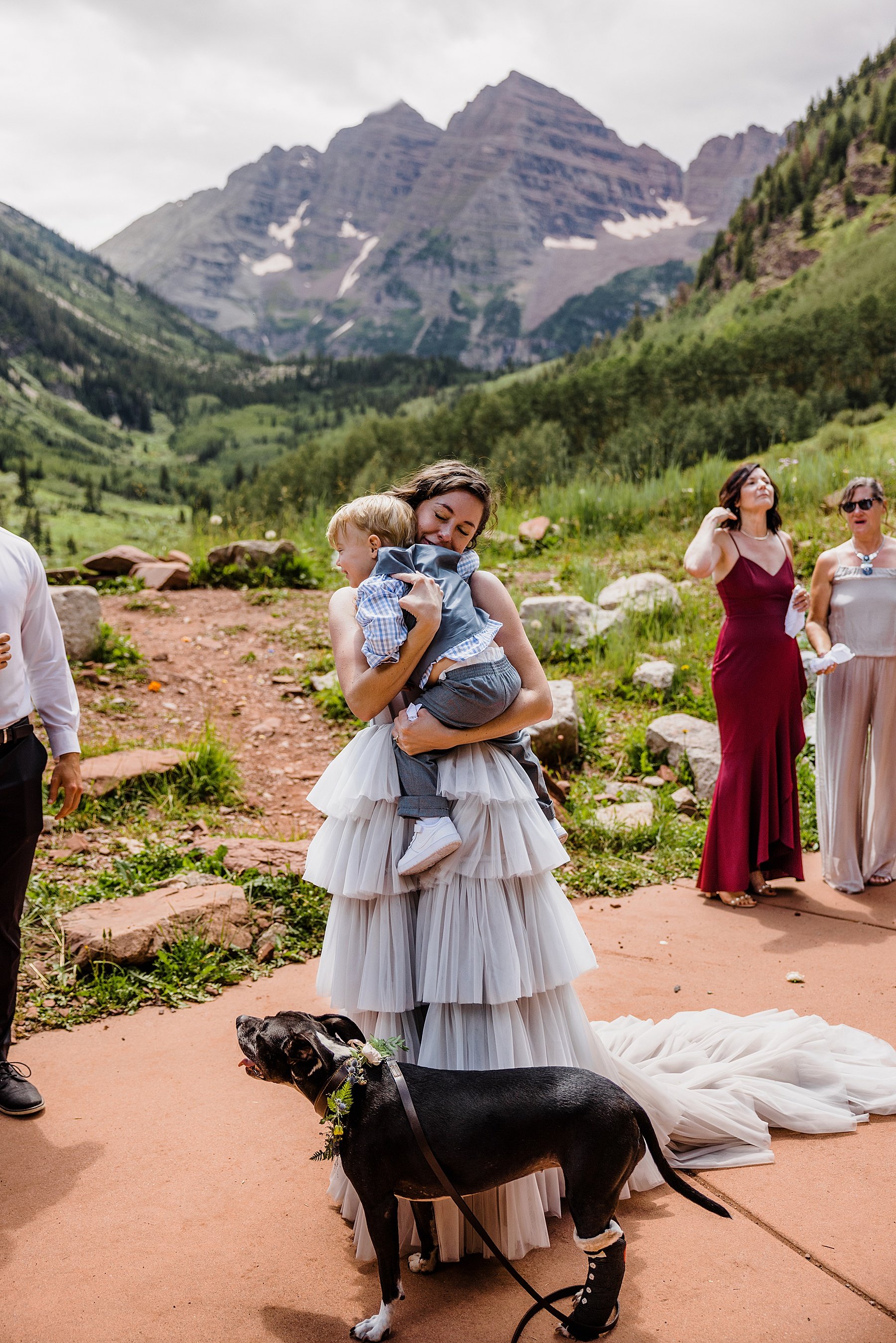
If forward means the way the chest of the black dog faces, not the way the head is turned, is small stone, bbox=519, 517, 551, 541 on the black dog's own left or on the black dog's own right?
on the black dog's own right

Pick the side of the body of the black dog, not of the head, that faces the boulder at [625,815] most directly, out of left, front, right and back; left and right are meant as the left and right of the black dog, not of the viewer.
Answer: right

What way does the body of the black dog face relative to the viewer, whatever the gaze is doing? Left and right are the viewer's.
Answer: facing to the left of the viewer

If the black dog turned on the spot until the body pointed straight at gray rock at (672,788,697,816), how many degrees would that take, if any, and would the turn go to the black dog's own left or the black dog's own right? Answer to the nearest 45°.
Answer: approximately 90° to the black dog's own right

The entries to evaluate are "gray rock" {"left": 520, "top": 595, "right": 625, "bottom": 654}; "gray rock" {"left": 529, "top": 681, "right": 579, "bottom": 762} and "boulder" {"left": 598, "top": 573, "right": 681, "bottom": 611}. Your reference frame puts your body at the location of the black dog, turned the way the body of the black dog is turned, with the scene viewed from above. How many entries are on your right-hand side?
3

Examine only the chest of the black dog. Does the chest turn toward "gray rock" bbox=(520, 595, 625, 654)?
no

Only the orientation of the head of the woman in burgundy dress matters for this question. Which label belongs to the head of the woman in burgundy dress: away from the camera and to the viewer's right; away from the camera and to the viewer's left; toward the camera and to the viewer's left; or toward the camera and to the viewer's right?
toward the camera and to the viewer's right

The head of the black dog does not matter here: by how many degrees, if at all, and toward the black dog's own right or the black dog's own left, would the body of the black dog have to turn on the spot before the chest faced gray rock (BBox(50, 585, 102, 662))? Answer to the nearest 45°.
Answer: approximately 45° to the black dog's own right

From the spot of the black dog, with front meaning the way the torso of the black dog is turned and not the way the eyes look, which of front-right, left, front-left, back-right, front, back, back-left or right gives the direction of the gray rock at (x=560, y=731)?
right

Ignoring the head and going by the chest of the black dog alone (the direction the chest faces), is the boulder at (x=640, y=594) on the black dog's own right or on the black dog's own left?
on the black dog's own right

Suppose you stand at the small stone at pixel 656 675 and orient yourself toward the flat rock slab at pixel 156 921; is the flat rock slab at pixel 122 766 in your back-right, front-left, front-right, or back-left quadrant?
front-right

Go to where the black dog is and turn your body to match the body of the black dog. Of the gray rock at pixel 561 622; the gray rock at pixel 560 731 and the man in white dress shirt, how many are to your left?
0

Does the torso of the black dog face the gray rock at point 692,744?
no
